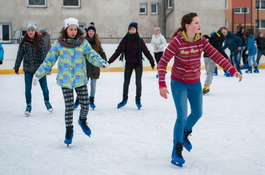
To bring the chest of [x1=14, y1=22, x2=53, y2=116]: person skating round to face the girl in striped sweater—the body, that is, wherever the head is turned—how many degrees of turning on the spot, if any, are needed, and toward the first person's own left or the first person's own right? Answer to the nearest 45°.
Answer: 0° — they already face them

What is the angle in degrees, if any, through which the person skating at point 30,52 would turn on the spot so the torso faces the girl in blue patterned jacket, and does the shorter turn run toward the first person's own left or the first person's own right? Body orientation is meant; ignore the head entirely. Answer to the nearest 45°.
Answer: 0° — they already face them

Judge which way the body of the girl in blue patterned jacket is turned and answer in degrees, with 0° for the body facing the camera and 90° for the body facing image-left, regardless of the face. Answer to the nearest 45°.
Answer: approximately 0°

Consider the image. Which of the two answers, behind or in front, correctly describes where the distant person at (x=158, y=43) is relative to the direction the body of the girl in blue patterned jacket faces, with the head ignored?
behind

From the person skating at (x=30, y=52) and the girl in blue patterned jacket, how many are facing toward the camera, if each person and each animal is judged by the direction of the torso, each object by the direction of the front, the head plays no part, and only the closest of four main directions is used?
2
